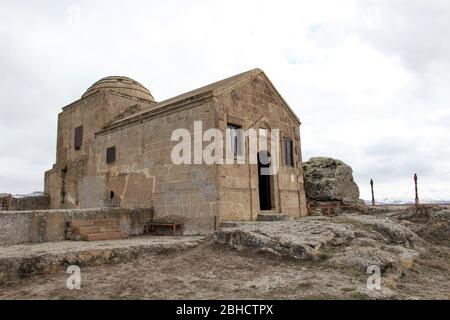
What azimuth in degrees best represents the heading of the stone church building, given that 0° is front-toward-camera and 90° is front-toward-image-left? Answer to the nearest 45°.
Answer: approximately 315°

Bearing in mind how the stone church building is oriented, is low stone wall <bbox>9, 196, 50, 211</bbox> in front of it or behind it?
behind

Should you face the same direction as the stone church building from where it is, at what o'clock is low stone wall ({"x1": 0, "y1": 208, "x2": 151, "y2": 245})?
The low stone wall is roughly at 3 o'clock from the stone church building.

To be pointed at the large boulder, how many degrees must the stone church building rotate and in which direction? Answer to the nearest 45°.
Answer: approximately 45° to its left

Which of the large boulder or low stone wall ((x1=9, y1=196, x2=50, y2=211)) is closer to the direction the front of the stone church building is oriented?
the large boulder

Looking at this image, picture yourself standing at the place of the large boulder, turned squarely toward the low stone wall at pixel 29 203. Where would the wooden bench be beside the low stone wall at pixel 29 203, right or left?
left

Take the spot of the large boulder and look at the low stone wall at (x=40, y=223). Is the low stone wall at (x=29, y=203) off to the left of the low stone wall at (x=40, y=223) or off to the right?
right
